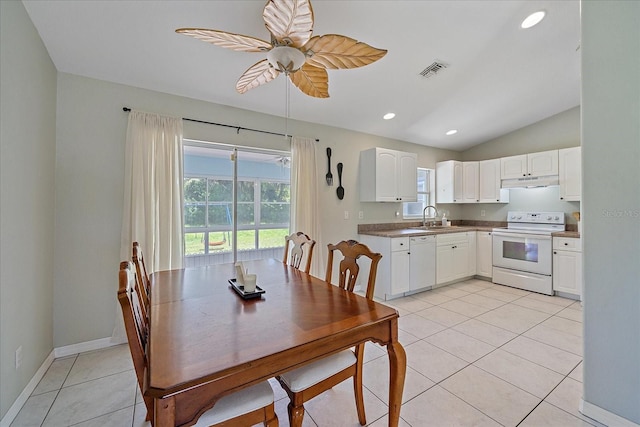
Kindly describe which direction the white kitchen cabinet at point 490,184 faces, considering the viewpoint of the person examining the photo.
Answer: facing the viewer and to the left of the viewer

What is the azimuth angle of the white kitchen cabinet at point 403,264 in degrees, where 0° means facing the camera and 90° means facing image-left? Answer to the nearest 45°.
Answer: approximately 315°

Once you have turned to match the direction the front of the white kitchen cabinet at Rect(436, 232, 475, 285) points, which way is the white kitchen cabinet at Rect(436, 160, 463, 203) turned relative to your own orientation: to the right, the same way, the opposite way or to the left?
the same way

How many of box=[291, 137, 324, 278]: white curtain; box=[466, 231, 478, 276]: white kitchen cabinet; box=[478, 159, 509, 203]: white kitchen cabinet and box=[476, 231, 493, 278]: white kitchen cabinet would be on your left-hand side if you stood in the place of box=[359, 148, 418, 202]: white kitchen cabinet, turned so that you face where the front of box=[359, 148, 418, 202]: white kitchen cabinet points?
3

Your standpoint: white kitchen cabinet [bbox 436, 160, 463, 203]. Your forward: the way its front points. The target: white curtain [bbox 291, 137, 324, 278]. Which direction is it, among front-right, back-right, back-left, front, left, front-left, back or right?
right

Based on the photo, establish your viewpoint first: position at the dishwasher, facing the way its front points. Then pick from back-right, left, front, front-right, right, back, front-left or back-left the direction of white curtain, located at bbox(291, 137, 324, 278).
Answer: right

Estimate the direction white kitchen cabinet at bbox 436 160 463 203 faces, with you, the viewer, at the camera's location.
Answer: facing the viewer and to the right of the viewer

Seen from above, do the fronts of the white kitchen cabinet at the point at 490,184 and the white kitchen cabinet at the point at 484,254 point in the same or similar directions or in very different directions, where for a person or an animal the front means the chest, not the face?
same or similar directions

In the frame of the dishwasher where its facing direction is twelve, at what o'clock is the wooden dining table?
The wooden dining table is roughly at 2 o'clock from the dishwasher.

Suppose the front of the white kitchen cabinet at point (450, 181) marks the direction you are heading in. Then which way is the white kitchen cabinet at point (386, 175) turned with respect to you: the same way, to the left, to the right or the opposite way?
the same way

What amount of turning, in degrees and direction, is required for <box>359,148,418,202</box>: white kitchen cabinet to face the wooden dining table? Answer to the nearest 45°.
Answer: approximately 45° to its right

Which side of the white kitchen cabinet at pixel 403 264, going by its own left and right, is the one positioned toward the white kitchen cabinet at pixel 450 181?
left

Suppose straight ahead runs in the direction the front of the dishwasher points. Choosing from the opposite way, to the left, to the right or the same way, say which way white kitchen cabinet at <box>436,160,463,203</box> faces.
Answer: the same way

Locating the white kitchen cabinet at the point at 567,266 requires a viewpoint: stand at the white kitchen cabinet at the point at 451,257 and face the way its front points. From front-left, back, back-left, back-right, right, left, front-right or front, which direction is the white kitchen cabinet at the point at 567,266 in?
front-left

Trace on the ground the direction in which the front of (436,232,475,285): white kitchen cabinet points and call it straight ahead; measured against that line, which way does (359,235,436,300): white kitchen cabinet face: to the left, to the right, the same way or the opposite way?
the same way

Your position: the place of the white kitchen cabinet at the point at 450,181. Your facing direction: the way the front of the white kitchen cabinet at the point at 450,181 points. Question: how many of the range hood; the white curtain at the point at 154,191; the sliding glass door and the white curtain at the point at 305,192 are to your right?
3

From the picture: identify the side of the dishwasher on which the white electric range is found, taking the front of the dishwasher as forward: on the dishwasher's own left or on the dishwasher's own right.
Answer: on the dishwasher's own left
